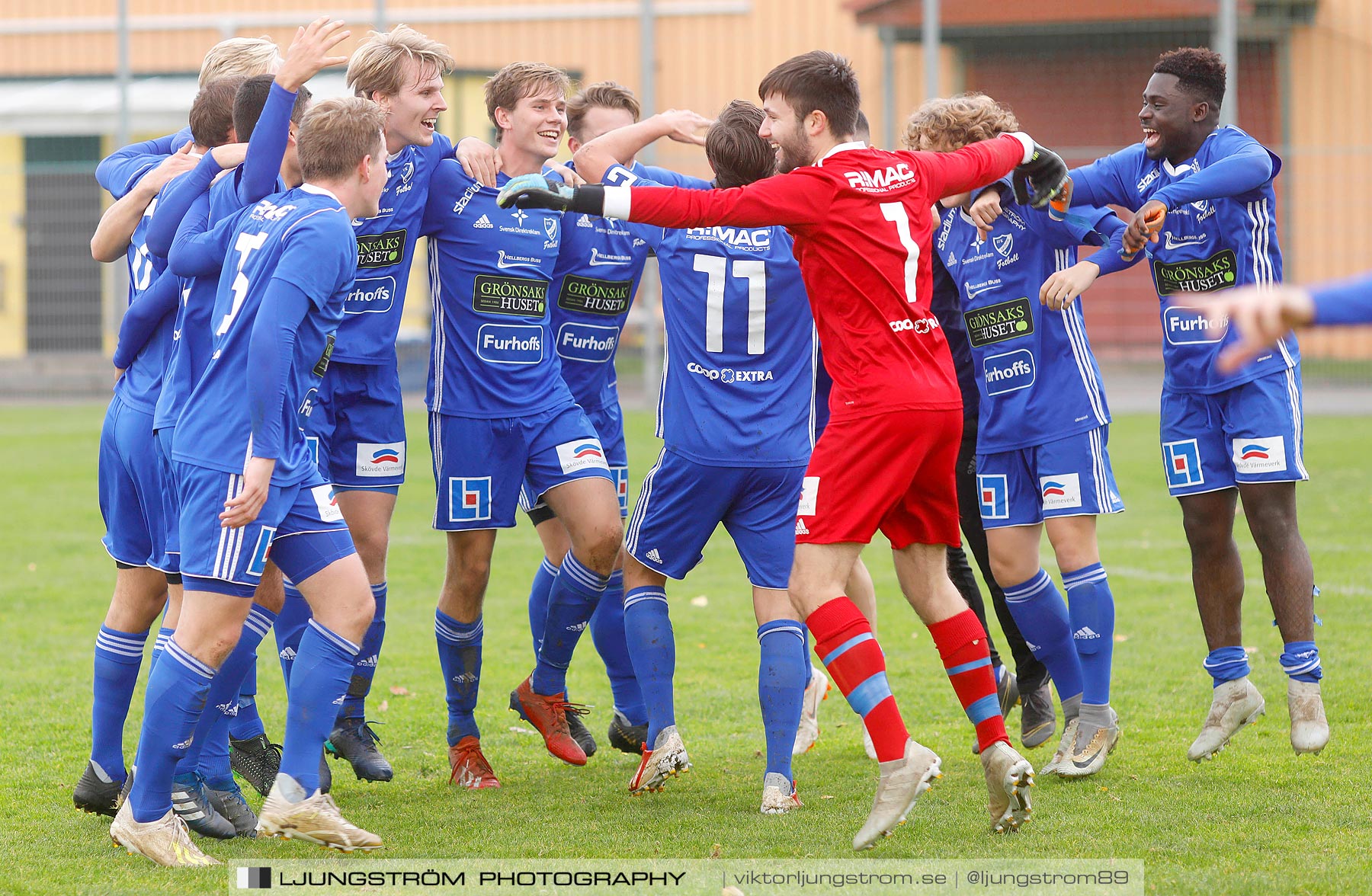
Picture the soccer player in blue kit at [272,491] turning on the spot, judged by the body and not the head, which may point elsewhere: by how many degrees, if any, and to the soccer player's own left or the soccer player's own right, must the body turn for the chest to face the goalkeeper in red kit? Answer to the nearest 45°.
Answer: approximately 45° to the soccer player's own right

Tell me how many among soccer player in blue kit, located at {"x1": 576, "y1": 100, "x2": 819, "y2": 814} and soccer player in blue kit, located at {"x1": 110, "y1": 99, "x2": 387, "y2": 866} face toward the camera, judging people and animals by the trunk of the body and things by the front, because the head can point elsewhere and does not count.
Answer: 0

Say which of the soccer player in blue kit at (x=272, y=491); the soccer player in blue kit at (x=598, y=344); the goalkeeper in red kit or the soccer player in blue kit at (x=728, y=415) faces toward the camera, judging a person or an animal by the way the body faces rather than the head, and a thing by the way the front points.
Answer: the soccer player in blue kit at (x=598, y=344)

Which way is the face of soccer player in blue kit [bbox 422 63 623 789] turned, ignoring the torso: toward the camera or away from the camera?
toward the camera

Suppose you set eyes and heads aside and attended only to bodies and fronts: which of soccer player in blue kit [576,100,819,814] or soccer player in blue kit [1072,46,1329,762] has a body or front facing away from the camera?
soccer player in blue kit [576,100,819,814]

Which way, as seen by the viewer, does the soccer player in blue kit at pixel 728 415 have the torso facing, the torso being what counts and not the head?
away from the camera

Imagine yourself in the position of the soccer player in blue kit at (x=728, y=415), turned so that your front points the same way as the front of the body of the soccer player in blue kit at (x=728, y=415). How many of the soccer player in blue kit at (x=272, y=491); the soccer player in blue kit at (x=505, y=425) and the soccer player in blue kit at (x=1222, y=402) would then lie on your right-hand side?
1

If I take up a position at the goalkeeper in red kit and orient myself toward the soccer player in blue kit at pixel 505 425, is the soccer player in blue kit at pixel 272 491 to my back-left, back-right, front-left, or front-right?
front-left

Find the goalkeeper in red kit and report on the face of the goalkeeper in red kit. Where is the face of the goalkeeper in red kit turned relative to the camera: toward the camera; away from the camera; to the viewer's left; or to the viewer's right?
to the viewer's left

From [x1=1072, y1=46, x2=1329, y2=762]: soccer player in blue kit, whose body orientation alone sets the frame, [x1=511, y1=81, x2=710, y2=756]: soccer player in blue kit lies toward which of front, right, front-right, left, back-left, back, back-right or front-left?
front-right

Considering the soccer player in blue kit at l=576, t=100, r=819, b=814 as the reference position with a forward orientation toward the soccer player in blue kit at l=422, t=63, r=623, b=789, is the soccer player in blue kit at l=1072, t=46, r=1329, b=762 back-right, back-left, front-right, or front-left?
back-right

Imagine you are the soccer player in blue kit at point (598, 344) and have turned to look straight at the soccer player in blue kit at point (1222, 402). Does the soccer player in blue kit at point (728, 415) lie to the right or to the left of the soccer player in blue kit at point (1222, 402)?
right

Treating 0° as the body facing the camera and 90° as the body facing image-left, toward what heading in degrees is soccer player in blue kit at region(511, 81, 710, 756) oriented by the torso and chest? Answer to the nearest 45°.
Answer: approximately 0°

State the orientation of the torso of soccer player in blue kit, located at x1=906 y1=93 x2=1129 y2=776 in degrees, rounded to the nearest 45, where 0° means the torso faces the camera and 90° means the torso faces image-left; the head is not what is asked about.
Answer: approximately 45°

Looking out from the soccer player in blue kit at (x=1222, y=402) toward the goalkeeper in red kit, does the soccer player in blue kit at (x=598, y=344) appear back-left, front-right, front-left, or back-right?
front-right

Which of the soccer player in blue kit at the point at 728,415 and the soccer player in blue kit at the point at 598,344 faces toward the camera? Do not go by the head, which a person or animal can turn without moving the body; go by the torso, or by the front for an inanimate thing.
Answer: the soccer player in blue kit at the point at 598,344

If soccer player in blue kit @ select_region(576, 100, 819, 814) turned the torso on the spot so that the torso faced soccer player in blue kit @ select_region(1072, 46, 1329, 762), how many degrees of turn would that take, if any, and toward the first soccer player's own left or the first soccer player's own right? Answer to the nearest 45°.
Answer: approximately 90° to the first soccer player's own right

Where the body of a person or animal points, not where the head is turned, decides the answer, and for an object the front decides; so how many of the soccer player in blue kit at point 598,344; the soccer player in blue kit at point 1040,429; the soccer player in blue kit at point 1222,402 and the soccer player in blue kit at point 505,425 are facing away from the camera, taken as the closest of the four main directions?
0

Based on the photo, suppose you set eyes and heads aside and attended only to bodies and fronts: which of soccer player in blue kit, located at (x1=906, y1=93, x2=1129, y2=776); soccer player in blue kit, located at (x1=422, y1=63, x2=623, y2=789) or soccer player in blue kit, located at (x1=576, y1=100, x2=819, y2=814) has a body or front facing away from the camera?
soccer player in blue kit, located at (x1=576, y1=100, x2=819, y2=814)
